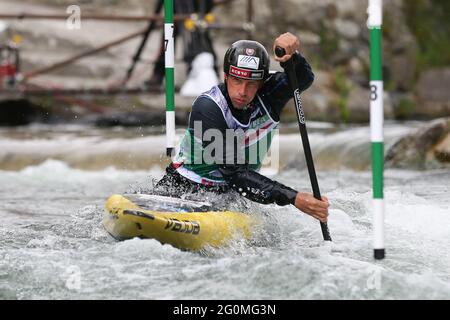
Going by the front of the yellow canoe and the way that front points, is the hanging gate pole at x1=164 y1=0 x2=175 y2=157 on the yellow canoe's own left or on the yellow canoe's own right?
on the yellow canoe's own right

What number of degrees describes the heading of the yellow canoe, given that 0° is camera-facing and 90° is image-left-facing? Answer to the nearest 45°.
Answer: approximately 45°

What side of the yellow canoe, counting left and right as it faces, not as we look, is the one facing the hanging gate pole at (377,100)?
left
